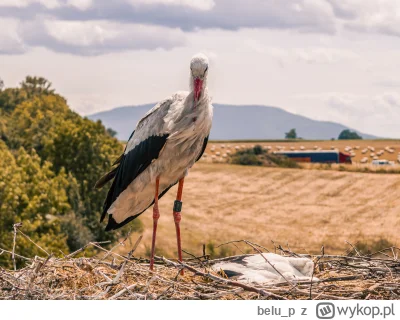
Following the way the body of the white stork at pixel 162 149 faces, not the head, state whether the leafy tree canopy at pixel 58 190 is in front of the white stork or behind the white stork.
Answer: behind

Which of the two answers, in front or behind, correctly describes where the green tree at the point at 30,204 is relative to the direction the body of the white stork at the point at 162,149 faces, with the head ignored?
behind

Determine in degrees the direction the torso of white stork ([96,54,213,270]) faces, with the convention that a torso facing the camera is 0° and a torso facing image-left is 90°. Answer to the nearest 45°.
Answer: approximately 315°
